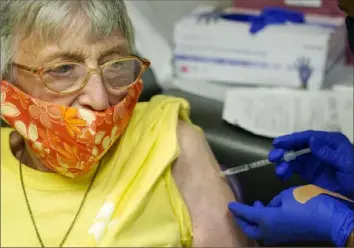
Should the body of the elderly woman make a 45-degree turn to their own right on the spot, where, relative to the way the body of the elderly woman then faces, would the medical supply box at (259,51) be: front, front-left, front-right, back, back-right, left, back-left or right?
back

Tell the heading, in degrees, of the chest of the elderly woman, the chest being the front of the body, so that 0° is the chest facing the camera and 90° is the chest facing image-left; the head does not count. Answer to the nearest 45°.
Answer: approximately 0°
